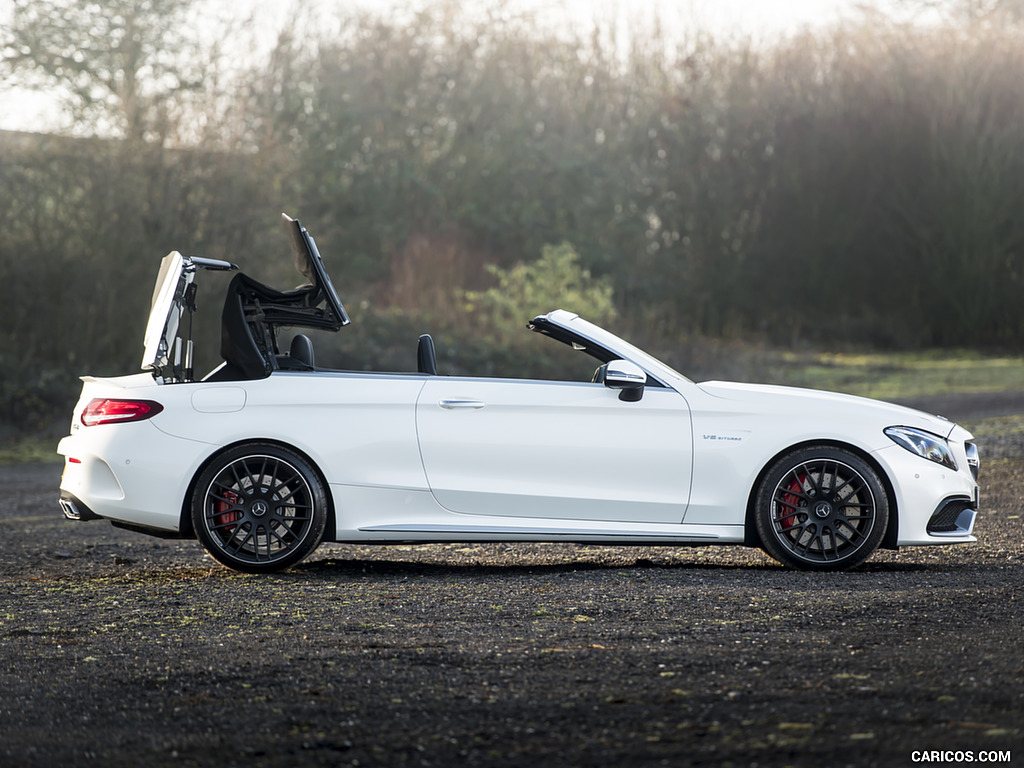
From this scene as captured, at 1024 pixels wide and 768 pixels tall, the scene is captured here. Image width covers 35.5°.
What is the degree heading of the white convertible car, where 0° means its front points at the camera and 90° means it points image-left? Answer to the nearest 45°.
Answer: approximately 270°

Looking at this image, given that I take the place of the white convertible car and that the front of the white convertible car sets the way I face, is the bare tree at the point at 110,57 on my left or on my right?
on my left
